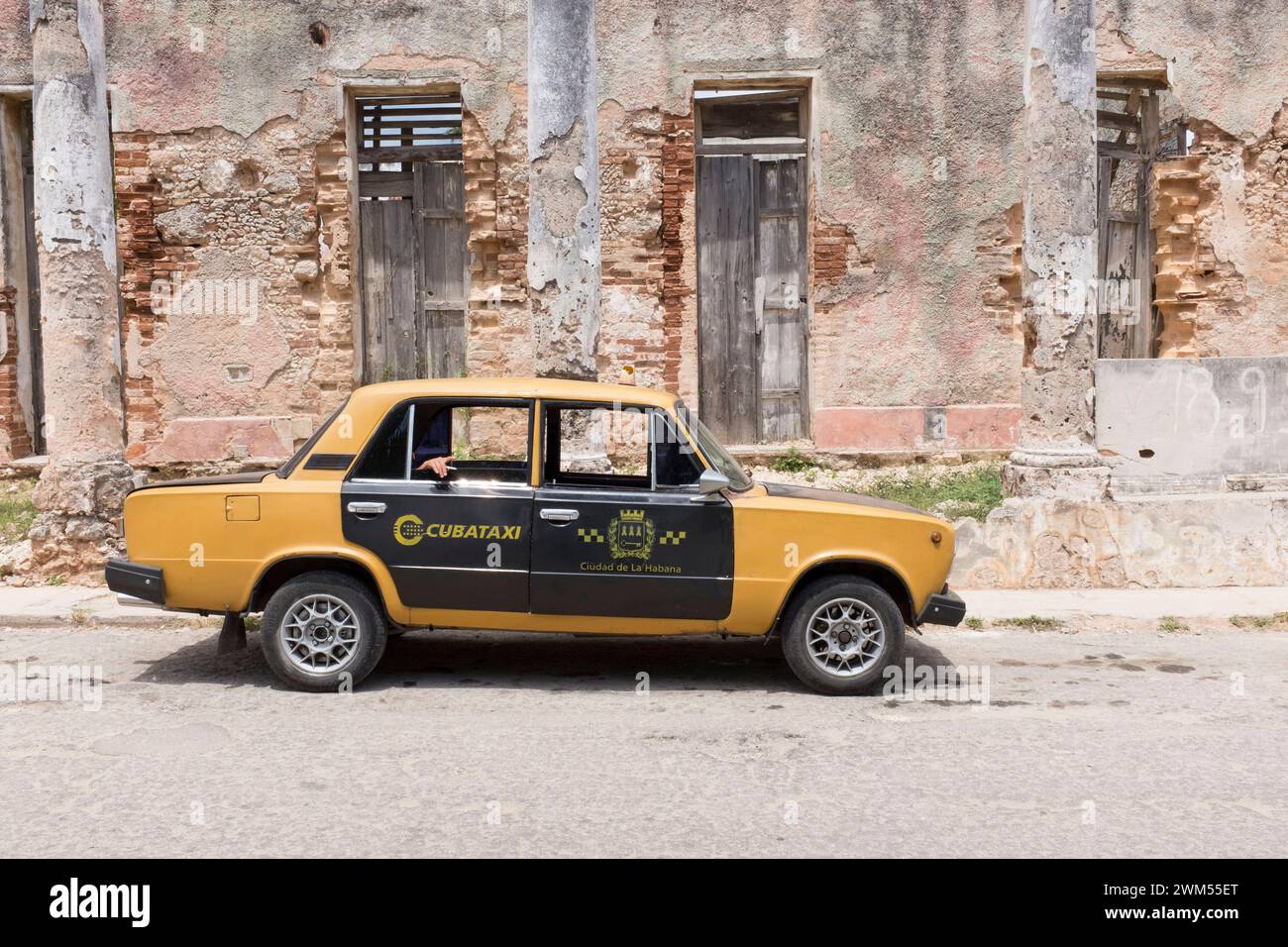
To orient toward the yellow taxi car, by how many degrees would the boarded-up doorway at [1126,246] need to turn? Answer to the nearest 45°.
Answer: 0° — it already faces it

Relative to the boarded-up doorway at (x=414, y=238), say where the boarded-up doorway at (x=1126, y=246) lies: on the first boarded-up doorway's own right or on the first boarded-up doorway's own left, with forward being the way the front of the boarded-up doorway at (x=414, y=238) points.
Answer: on the first boarded-up doorway's own left

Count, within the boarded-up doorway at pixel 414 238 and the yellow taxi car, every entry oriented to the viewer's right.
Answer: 1

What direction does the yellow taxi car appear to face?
to the viewer's right

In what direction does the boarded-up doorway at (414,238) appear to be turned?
toward the camera

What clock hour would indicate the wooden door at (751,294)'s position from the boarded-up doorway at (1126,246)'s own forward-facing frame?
The wooden door is roughly at 2 o'clock from the boarded-up doorway.

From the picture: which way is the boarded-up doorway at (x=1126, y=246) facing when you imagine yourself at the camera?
facing the viewer

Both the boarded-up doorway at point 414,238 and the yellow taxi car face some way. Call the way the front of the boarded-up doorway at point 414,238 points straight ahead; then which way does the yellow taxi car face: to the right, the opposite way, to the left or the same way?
to the left

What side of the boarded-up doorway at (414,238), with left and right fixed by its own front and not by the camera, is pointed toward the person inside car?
front

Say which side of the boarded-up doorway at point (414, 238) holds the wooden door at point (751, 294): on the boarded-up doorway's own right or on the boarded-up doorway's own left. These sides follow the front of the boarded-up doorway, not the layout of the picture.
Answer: on the boarded-up doorway's own left

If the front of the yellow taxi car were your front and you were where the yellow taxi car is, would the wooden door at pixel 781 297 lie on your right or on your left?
on your left

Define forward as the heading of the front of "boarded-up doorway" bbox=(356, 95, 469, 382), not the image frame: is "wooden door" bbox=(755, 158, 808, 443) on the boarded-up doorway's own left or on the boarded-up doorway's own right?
on the boarded-up doorway's own left

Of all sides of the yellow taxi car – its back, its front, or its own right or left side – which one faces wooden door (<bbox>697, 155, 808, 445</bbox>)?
left

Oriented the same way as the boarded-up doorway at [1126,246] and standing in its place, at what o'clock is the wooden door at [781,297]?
The wooden door is roughly at 2 o'clock from the boarded-up doorway.

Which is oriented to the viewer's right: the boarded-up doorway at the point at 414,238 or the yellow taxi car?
the yellow taxi car

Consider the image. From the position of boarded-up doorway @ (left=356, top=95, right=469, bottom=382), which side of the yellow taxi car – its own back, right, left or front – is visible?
left
